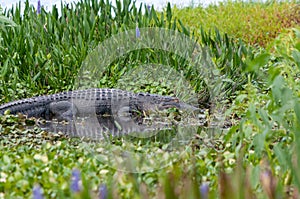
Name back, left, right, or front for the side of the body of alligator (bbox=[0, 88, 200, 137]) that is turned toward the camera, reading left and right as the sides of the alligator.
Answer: right

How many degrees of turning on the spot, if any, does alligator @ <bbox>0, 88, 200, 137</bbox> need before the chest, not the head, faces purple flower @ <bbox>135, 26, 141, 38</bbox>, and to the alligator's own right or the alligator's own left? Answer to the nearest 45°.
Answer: approximately 45° to the alligator's own left
